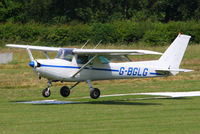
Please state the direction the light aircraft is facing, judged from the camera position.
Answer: facing the viewer and to the left of the viewer
